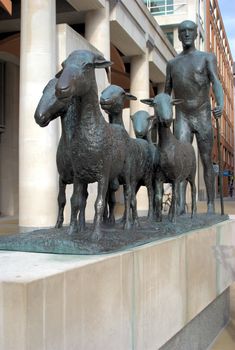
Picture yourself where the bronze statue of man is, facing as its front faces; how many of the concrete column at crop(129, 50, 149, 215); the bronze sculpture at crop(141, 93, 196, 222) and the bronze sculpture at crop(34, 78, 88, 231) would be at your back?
1

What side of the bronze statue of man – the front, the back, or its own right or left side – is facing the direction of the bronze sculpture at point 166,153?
front

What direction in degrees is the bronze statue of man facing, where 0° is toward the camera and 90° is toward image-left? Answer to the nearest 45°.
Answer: approximately 0°

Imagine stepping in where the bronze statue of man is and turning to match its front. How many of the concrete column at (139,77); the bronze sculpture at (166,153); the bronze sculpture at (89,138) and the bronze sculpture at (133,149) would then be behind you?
1

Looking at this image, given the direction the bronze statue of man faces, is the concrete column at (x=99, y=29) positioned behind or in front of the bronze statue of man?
behind

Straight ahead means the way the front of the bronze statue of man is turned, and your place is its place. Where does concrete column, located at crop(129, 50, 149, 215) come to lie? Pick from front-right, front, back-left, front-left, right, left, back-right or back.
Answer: back

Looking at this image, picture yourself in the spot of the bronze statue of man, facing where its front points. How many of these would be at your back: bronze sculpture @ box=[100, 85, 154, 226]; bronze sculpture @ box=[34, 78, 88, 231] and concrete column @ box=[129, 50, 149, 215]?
1

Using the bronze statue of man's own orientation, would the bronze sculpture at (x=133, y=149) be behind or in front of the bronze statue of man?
in front

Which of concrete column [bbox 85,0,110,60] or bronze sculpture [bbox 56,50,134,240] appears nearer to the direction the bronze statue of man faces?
the bronze sculpture
